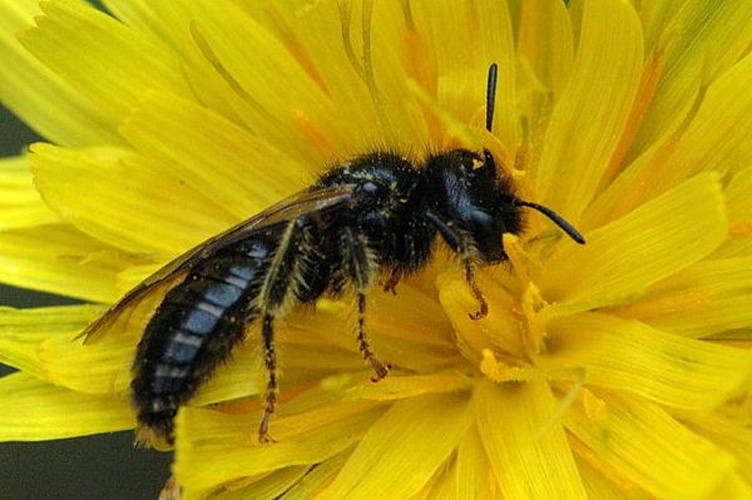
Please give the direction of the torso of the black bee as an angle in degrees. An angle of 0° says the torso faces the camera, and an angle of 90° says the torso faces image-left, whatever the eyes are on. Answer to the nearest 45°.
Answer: approximately 270°
